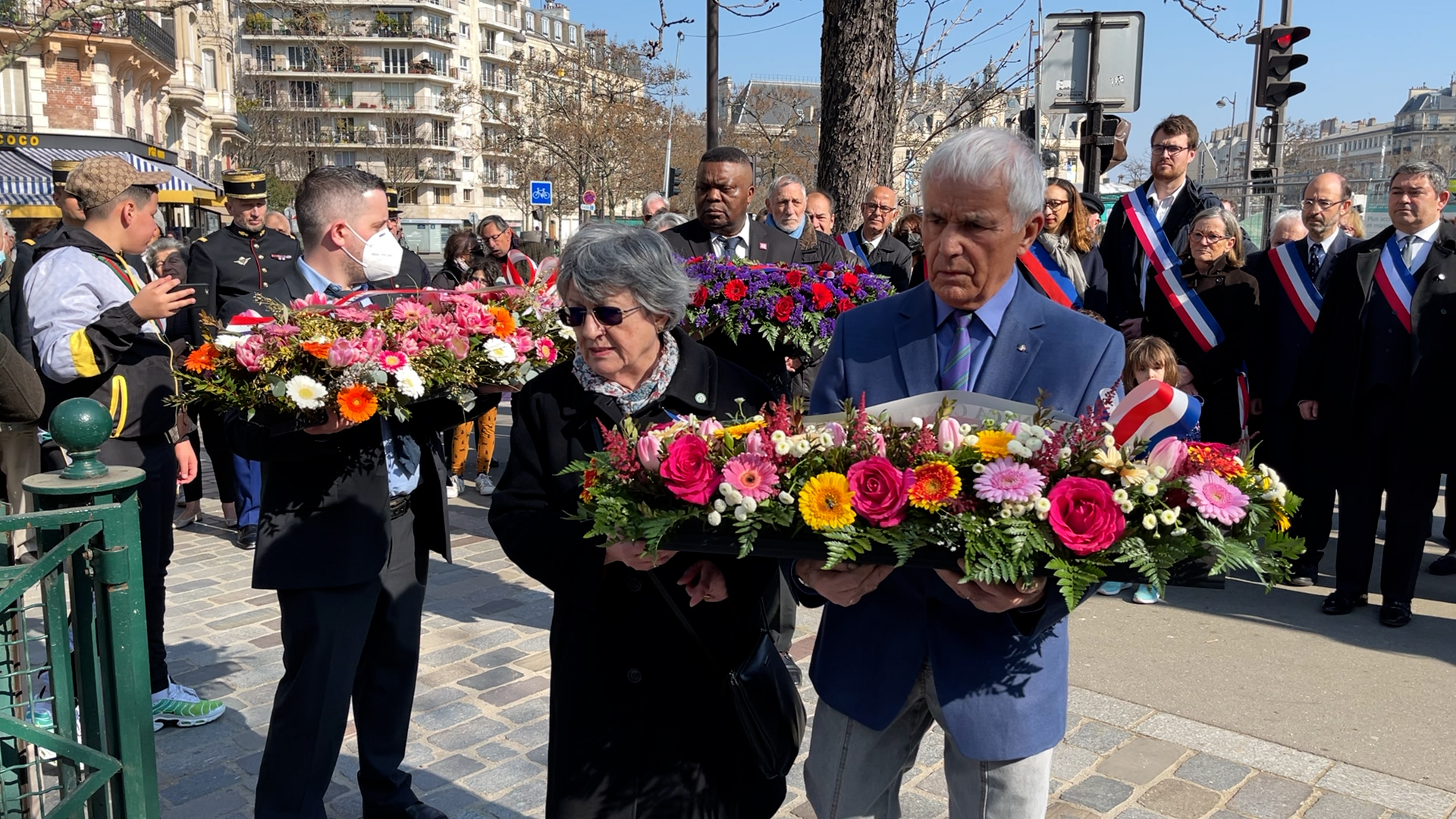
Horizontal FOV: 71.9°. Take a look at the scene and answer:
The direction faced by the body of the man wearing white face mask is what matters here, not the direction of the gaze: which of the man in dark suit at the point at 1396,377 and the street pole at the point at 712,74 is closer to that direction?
the man in dark suit

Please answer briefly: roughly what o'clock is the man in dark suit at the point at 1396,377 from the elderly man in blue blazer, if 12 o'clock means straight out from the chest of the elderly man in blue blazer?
The man in dark suit is roughly at 7 o'clock from the elderly man in blue blazer.

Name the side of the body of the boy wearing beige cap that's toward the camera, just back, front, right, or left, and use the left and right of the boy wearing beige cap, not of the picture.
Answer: right

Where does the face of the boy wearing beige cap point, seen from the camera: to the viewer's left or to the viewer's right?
to the viewer's right

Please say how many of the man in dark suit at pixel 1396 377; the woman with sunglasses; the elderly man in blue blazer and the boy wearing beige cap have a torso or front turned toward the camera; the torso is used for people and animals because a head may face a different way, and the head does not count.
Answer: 3

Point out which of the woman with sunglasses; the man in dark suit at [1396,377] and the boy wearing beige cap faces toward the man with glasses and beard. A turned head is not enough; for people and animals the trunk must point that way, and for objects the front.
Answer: the boy wearing beige cap

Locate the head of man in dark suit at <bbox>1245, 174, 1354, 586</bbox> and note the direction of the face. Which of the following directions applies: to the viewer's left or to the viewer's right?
to the viewer's left

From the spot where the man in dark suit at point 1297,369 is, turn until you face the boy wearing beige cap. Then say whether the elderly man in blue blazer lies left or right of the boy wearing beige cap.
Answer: left

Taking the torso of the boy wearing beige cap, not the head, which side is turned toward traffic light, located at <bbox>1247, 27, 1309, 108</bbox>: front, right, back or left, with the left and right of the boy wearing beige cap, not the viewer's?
front

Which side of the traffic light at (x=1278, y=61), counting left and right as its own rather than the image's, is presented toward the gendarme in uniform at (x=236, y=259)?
right

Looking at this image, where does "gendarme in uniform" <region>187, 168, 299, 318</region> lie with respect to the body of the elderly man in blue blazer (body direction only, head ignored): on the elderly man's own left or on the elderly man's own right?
on the elderly man's own right

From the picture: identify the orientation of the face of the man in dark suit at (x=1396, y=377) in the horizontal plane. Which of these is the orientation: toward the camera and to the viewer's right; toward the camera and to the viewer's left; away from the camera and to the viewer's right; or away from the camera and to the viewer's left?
toward the camera and to the viewer's left
